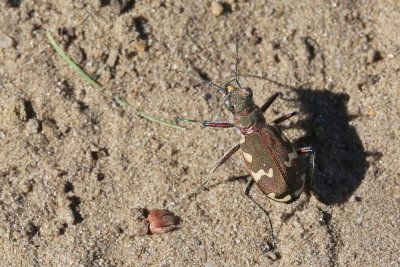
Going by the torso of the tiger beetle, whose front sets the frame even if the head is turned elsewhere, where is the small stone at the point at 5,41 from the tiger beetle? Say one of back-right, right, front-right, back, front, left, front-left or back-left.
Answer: front-left

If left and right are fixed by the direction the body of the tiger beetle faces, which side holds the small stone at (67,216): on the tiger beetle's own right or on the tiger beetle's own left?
on the tiger beetle's own left

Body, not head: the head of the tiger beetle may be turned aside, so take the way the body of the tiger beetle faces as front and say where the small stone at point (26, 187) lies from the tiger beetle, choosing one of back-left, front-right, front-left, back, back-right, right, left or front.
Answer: front-left

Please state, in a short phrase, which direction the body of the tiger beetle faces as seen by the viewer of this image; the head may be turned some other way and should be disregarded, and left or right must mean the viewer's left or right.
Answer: facing away from the viewer and to the left of the viewer

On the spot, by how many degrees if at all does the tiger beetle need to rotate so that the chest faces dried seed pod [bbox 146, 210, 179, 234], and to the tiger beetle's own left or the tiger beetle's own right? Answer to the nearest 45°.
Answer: approximately 45° to the tiger beetle's own left

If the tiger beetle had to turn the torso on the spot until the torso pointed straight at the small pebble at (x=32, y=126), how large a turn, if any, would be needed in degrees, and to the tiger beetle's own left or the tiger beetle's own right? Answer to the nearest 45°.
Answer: approximately 45° to the tiger beetle's own left
